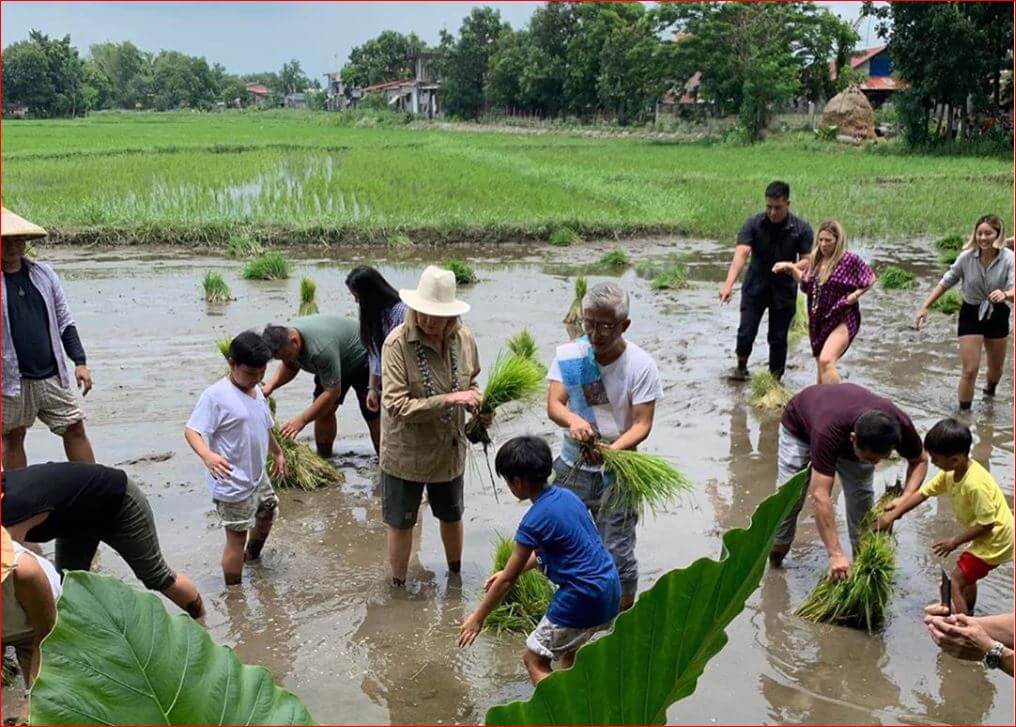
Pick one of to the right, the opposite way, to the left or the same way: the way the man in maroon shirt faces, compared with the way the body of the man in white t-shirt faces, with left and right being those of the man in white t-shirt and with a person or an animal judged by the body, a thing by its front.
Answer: to the left

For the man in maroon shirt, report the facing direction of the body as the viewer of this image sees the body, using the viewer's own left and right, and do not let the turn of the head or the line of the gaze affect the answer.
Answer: facing the viewer and to the right of the viewer

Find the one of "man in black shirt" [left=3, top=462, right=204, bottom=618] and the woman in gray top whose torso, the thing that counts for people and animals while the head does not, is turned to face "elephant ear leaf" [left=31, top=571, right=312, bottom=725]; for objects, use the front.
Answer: the woman in gray top

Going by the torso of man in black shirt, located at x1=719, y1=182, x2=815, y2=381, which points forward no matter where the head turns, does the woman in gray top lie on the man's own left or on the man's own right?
on the man's own left

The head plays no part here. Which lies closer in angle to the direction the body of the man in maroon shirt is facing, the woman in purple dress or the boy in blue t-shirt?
the boy in blue t-shirt

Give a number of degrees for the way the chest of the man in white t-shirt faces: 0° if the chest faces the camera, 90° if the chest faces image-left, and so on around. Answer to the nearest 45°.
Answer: approximately 45°

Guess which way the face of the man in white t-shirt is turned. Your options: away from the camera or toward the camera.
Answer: toward the camera

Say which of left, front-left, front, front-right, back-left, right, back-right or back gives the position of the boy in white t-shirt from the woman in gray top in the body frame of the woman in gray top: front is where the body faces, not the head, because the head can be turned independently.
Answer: front-right

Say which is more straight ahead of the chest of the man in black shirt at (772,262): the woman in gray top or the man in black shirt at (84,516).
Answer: the man in black shirt

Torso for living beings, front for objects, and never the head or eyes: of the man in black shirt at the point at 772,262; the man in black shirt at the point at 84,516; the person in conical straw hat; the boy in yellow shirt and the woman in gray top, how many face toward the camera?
3

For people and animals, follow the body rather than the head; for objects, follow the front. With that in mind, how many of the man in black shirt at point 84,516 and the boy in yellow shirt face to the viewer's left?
2

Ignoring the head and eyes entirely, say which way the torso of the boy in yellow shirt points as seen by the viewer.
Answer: to the viewer's left

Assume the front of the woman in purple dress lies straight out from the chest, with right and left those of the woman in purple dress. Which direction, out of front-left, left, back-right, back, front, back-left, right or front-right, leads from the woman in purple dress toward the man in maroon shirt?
front-left

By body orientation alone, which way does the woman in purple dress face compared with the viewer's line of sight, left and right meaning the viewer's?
facing the viewer and to the left of the viewer

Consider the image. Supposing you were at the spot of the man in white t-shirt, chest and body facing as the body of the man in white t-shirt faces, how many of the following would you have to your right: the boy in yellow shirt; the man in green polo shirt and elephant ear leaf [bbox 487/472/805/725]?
1

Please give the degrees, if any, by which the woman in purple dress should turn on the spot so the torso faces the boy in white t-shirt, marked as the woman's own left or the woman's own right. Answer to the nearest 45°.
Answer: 0° — they already face them

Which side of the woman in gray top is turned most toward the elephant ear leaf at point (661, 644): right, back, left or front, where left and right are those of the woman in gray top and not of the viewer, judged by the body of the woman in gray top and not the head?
front

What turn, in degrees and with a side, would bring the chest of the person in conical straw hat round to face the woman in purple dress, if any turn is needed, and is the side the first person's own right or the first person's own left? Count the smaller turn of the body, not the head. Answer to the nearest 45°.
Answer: approximately 90° to the first person's own left
